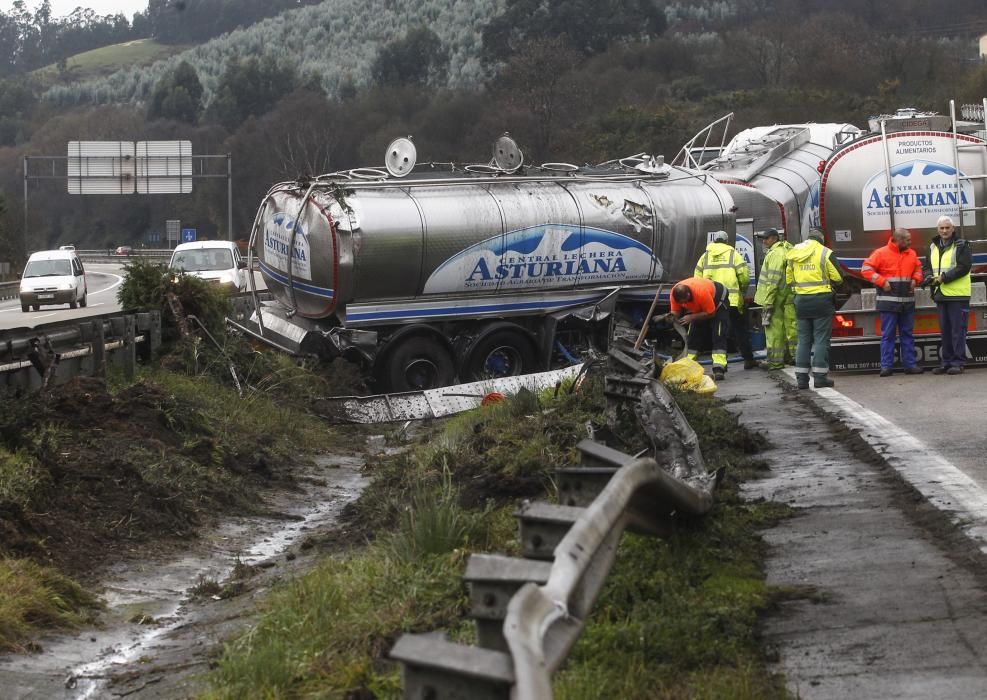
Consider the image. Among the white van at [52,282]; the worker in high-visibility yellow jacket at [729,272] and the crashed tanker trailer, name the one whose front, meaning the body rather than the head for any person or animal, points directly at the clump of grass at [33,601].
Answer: the white van

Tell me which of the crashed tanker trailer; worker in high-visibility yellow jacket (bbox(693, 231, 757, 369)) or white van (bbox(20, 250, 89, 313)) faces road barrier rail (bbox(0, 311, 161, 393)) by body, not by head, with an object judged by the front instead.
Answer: the white van

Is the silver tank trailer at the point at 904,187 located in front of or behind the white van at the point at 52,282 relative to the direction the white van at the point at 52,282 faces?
in front

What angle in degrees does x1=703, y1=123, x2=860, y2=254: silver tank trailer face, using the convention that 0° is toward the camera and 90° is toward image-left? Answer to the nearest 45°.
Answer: approximately 225°

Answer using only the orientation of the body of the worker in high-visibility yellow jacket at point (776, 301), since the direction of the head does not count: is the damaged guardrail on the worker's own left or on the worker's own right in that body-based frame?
on the worker's own left

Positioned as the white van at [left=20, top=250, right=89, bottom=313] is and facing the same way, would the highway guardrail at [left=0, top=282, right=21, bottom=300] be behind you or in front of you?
behind

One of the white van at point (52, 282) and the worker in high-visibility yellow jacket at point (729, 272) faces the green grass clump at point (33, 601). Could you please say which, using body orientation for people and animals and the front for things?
the white van

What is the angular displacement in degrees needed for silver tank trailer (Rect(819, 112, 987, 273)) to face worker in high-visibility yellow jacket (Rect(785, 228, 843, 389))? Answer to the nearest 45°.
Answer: approximately 180°

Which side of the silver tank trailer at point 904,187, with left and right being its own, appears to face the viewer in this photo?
back
